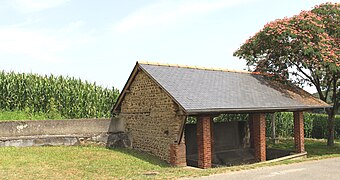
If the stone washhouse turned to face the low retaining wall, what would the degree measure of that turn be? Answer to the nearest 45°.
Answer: approximately 135° to its right

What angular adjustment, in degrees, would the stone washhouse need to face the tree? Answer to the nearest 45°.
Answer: approximately 90° to its left

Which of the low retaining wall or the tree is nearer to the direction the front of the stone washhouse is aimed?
the tree

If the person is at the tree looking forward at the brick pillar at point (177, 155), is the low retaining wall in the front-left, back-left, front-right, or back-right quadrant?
front-right

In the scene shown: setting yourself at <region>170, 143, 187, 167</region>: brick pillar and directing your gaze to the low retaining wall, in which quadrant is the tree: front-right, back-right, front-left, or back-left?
back-right

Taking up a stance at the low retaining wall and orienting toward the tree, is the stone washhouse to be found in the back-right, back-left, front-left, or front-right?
front-right

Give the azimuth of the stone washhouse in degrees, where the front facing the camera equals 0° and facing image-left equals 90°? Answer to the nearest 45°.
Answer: approximately 315°
